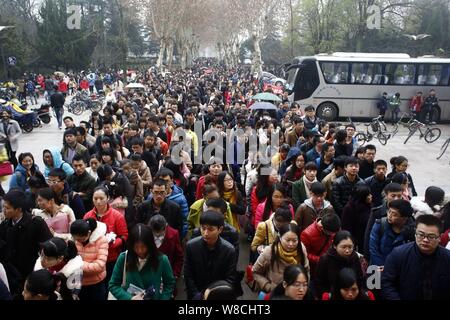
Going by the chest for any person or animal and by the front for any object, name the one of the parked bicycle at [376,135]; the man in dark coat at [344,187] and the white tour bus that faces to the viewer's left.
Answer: the white tour bus

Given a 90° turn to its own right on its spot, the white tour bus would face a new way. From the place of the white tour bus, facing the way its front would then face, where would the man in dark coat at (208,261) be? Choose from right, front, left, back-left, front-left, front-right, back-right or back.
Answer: back

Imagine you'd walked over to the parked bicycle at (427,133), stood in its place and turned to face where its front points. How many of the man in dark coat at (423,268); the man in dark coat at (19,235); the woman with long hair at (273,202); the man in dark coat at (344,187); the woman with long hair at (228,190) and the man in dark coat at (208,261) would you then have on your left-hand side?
6

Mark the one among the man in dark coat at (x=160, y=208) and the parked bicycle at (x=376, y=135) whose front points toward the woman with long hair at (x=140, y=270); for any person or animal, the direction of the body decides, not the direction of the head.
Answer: the man in dark coat

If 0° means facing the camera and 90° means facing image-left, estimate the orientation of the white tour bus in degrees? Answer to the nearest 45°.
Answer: approximately 90°

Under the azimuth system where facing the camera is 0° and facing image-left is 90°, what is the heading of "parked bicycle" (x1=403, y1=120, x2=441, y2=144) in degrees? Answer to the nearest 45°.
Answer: approximately 90°

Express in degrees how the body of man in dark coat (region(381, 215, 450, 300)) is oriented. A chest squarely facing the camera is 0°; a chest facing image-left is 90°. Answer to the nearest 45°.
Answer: approximately 0°

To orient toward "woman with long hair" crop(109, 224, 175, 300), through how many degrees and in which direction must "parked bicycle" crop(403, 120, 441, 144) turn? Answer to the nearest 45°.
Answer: approximately 90° to its left

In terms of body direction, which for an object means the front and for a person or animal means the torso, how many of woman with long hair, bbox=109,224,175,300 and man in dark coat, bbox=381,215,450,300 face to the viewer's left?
0

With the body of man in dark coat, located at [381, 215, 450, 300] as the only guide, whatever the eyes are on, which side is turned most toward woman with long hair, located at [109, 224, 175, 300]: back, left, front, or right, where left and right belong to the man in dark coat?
right

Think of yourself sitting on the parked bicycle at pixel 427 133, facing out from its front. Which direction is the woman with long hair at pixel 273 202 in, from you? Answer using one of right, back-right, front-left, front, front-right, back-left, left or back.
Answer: left
